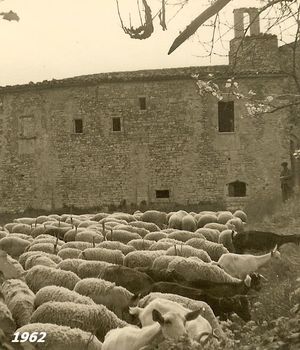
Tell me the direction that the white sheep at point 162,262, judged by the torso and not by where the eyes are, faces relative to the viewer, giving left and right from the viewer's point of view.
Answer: facing to the right of the viewer

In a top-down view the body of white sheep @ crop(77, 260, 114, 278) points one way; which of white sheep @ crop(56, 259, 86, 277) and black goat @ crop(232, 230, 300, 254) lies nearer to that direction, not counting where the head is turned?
the black goat

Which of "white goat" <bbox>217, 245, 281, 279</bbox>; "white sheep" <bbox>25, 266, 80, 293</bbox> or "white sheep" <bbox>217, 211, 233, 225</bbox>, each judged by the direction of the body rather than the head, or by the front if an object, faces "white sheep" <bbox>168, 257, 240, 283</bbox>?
"white sheep" <bbox>25, 266, 80, 293</bbox>
